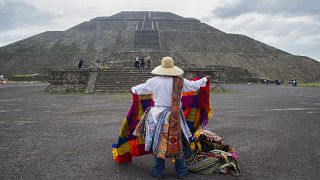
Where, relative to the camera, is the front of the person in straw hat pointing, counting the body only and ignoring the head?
away from the camera

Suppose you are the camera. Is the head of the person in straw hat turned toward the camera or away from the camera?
away from the camera

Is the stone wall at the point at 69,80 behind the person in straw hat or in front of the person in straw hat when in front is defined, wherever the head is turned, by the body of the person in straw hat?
in front
